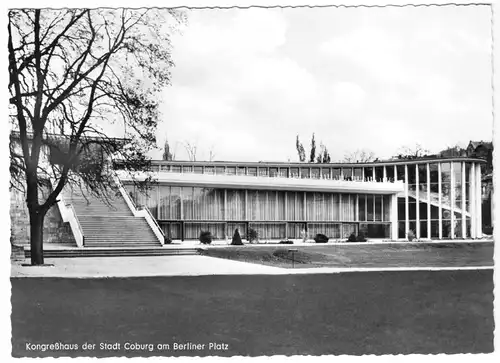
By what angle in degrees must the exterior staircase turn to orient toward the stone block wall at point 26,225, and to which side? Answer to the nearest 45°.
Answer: approximately 45° to its right

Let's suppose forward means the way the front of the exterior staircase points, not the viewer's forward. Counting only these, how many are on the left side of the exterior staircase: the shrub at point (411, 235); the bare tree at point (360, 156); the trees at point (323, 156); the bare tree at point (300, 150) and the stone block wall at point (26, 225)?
4

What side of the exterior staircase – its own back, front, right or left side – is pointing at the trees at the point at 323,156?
left

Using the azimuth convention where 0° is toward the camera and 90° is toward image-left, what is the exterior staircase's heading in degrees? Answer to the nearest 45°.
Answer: approximately 0°

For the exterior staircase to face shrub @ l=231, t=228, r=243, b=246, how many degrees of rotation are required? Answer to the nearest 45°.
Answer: approximately 90° to its left

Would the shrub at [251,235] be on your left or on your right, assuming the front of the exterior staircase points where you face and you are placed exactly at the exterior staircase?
on your left
